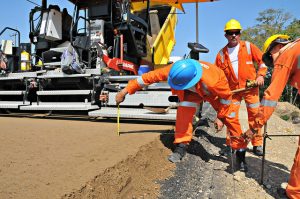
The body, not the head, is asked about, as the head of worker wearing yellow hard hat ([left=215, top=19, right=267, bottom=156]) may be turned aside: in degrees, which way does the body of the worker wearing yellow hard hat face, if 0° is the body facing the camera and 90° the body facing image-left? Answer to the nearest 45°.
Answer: approximately 0°

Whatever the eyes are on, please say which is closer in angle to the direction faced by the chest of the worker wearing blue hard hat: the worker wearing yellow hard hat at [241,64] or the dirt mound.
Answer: the dirt mound

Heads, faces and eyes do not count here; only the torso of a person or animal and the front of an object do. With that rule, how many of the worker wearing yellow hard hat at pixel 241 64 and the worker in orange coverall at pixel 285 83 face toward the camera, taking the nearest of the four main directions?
1

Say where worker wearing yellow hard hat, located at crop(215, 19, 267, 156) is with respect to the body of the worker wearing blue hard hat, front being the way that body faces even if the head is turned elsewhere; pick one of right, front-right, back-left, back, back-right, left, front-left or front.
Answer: back

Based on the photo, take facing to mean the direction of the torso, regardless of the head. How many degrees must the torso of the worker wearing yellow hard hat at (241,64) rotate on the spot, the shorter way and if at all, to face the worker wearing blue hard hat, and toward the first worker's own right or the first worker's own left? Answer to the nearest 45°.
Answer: approximately 45° to the first worker's own right

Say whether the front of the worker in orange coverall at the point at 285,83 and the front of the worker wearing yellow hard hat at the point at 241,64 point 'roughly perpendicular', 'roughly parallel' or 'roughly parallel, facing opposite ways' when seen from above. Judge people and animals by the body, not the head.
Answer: roughly perpendicular

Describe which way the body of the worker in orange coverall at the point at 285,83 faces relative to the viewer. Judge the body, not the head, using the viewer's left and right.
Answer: facing to the left of the viewer

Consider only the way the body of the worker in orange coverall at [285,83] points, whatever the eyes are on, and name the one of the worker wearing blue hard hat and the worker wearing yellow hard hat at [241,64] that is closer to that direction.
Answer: the worker wearing blue hard hat

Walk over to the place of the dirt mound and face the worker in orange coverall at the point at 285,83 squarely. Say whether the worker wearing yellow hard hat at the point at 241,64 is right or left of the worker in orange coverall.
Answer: left

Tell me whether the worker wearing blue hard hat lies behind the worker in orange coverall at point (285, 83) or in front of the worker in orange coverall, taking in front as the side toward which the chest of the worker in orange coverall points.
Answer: in front

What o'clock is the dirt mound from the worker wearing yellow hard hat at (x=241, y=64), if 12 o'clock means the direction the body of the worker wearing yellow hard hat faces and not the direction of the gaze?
The dirt mound is roughly at 1 o'clock from the worker wearing yellow hard hat.

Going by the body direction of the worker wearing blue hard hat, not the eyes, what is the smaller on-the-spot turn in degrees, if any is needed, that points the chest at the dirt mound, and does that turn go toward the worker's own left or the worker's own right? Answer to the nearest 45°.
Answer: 0° — they already face it
